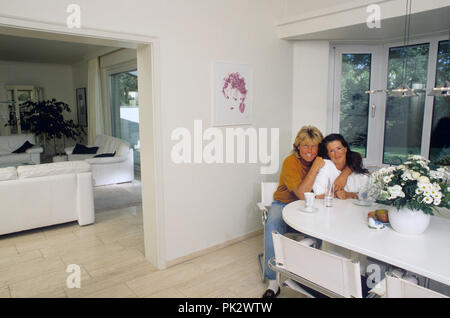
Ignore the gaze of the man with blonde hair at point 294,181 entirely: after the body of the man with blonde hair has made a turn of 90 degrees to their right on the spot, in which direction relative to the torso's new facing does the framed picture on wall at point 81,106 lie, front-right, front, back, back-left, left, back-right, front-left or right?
right

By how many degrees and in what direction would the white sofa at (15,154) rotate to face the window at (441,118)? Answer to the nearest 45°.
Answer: approximately 45° to its left

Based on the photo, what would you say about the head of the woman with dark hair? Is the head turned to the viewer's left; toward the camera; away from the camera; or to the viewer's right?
toward the camera

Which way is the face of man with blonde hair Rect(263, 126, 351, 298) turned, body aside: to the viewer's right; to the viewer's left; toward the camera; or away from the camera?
toward the camera

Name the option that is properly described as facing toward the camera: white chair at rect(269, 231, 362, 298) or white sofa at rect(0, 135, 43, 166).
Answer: the white sofa

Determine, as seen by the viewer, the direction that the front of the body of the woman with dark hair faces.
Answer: toward the camera

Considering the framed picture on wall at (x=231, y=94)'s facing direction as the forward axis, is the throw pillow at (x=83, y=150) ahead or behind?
behind

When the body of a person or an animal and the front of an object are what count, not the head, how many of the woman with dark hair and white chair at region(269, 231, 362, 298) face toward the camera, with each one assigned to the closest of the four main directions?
1

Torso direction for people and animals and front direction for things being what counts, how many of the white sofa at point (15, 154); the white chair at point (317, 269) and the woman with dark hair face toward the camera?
2

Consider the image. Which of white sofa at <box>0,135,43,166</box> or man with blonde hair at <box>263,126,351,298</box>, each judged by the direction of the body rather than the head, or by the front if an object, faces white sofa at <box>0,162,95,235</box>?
white sofa at <box>0,135,43,166</box>

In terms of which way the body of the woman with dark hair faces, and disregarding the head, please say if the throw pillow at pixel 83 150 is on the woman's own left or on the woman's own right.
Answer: on the woman's own right

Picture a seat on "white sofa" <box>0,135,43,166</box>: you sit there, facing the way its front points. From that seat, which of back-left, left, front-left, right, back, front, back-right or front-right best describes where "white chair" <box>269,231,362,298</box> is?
front

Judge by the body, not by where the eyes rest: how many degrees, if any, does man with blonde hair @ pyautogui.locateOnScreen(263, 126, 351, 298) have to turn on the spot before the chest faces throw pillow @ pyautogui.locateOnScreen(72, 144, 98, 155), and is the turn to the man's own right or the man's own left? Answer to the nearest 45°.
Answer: approximately 180°

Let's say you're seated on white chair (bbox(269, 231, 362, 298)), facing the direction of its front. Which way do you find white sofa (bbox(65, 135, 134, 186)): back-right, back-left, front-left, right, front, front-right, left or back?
left

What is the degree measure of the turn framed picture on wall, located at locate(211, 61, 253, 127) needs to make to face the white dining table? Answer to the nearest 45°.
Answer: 0° — it already faces it

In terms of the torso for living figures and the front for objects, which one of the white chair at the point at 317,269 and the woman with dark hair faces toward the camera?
the woman with dark hair

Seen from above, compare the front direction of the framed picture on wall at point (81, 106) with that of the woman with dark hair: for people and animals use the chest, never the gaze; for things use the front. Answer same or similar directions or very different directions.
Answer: same or similar directions

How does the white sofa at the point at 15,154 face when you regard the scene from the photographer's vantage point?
facing the viewer

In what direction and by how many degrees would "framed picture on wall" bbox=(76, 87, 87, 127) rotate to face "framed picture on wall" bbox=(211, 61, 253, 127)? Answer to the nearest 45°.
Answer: approximately 45° to its left

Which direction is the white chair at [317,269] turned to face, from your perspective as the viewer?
facing away from the viewer and to the right of the viewer
